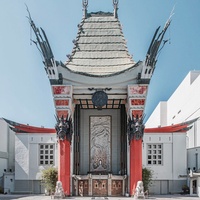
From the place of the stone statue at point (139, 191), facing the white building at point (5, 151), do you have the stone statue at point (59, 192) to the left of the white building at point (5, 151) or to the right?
left

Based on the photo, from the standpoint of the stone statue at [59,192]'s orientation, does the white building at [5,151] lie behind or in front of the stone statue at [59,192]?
behind

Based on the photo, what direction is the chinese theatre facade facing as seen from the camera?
toward the camera

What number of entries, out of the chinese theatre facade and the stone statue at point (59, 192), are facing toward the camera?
2

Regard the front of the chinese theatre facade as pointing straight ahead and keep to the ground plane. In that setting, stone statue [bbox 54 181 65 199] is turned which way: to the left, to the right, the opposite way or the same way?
the same way

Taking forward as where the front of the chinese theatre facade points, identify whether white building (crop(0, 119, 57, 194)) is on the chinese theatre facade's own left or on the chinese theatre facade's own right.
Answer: on the chinese theatre facade's own right

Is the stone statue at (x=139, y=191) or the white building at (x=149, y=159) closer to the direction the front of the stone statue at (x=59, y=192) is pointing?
the stone statue

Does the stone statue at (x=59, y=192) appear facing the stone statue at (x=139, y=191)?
no
